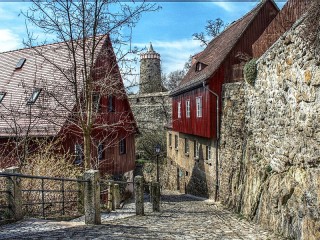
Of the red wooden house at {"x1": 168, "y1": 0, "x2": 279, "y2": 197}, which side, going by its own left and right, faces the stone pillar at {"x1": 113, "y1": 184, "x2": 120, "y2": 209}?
front

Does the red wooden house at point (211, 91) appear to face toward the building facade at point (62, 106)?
yes

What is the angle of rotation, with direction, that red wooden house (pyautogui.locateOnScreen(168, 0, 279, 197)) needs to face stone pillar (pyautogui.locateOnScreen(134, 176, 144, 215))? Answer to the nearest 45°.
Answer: approximately 45° to its left

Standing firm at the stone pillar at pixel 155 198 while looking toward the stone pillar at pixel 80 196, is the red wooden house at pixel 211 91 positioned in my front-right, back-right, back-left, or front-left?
back-right

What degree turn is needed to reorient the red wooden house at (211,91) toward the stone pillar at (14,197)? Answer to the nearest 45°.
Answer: approximately 45° to its left

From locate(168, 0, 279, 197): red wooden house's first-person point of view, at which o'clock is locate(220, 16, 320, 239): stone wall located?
The stone wall is roughly at 10 o'clock from the red wooden house.

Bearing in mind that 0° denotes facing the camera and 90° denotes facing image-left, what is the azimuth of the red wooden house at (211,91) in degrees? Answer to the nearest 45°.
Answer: approximately 45°

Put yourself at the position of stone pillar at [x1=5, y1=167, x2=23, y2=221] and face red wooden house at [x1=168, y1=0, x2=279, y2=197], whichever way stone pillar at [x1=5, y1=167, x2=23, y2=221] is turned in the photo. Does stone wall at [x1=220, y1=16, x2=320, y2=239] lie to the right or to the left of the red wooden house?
right

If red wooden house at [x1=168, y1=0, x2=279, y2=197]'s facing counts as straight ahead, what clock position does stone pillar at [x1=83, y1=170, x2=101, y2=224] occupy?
The stone pillar is roughly at 11 o'clock from the red wooden house.
